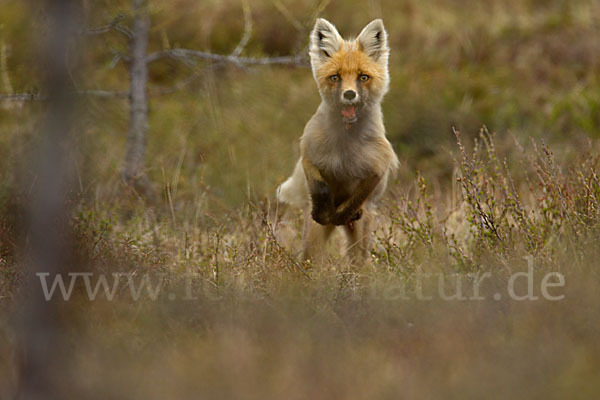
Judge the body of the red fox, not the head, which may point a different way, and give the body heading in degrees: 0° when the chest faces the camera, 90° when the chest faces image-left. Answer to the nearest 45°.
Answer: approximately 0°

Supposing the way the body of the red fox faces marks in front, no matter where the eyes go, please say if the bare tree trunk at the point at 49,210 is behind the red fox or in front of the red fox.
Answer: in front

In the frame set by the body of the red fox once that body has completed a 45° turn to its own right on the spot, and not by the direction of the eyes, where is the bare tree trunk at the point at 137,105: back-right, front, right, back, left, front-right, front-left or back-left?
right
